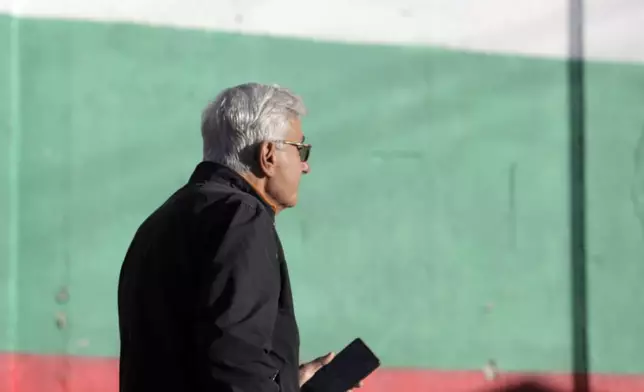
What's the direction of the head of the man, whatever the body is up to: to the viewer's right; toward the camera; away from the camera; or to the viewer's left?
to the viewer's right

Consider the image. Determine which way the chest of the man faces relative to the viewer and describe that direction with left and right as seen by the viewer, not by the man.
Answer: facing away from the viewer and to the right of the viewer
